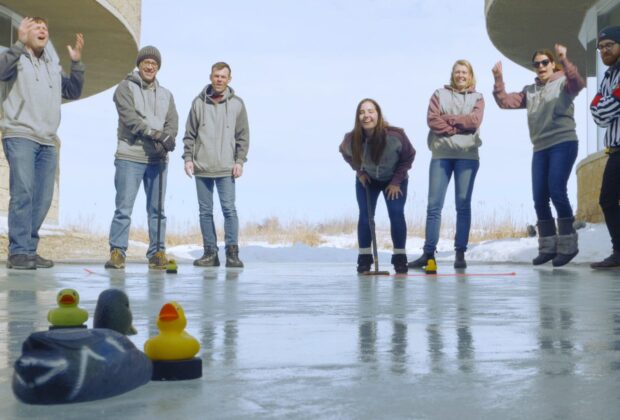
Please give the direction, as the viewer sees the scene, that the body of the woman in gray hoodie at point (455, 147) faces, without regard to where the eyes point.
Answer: toward the camera

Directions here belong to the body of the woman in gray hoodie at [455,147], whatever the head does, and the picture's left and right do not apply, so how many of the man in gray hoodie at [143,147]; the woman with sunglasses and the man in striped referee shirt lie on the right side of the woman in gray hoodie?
1

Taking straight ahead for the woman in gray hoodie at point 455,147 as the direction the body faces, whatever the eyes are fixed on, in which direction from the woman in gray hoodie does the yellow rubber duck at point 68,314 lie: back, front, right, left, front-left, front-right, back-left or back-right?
front

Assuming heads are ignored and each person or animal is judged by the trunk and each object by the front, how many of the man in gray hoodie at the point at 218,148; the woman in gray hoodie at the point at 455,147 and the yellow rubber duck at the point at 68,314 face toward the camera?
3

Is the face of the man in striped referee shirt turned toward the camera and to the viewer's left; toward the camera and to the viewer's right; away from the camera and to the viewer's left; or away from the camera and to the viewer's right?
toward the camera and to the viewer's left

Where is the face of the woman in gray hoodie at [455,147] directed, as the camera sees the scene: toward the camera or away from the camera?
toward the camera

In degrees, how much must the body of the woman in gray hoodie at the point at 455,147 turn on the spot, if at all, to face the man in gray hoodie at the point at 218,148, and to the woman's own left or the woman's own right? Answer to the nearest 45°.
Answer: approximately 90° to the woman's own right

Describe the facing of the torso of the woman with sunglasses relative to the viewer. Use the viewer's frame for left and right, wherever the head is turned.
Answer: facing the viewer and to the left of the viewer

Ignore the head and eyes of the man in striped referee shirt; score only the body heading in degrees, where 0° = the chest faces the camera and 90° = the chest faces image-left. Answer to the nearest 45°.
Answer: approximately 45°

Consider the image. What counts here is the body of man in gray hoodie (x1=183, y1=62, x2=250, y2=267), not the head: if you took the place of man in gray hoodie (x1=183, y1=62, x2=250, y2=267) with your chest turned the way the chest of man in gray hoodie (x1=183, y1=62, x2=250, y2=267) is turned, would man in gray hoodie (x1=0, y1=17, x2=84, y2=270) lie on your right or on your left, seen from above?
on your right

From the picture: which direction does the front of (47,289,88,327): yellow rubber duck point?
toward the camera
